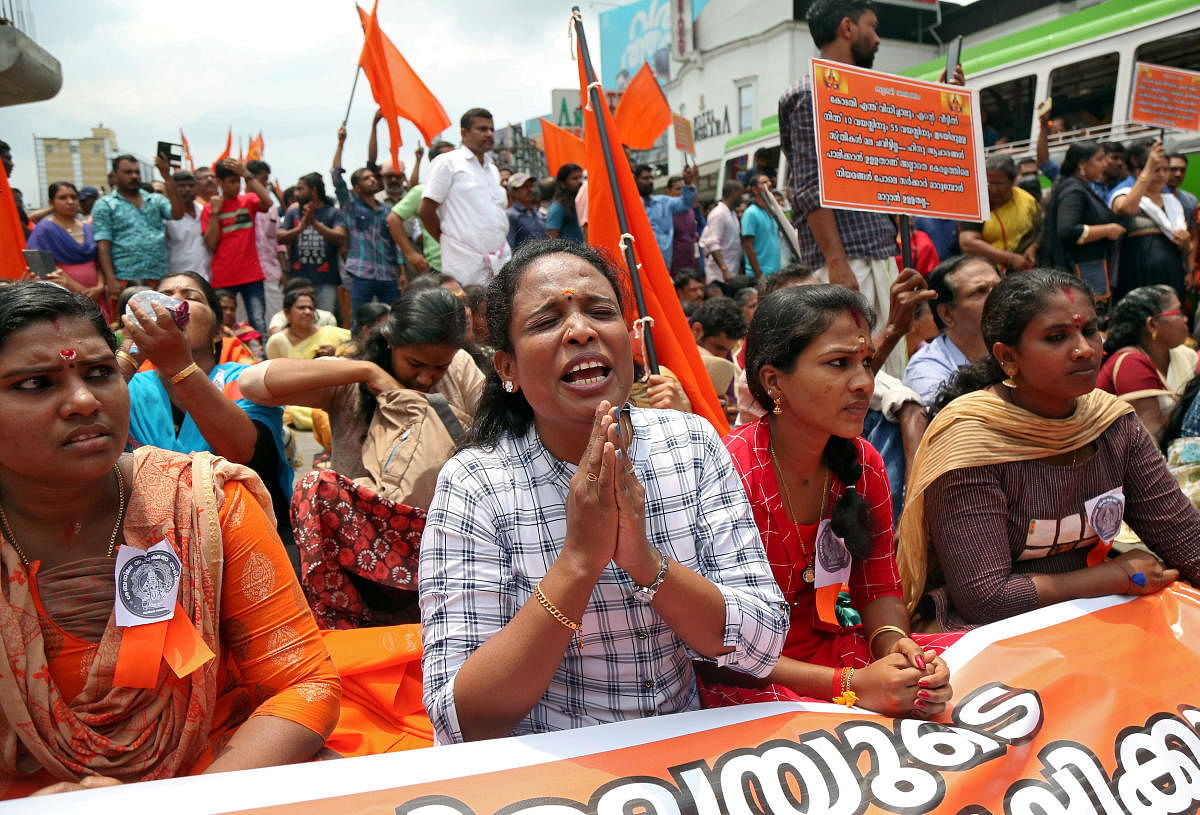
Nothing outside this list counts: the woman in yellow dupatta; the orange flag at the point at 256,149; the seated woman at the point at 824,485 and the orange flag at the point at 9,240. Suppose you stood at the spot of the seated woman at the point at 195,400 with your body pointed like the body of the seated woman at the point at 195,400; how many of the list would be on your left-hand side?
2

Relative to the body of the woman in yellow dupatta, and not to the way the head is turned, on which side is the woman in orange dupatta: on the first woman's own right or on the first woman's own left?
on the first woman's own right

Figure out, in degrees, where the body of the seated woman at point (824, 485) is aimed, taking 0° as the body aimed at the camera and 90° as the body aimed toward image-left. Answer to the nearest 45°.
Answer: approximately 315°

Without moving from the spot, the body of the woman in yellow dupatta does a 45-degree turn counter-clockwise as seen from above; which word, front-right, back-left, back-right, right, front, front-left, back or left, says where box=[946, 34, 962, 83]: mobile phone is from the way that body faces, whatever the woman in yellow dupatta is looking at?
left

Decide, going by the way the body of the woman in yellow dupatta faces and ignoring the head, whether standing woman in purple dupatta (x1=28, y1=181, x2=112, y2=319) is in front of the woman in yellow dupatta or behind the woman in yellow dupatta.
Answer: behind

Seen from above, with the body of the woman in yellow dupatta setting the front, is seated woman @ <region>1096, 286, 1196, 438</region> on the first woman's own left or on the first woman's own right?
on the first woman's own left

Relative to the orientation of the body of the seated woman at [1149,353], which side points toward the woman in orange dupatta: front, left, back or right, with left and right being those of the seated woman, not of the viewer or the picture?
right

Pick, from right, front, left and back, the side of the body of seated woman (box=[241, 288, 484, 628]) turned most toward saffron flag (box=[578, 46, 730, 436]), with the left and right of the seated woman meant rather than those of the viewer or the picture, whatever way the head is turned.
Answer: left

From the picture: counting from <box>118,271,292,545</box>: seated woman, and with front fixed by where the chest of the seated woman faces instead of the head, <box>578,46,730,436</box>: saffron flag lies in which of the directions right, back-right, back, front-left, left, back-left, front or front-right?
back-left

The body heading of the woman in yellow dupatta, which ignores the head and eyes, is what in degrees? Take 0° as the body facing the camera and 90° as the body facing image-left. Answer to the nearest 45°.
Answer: approximately 315°
